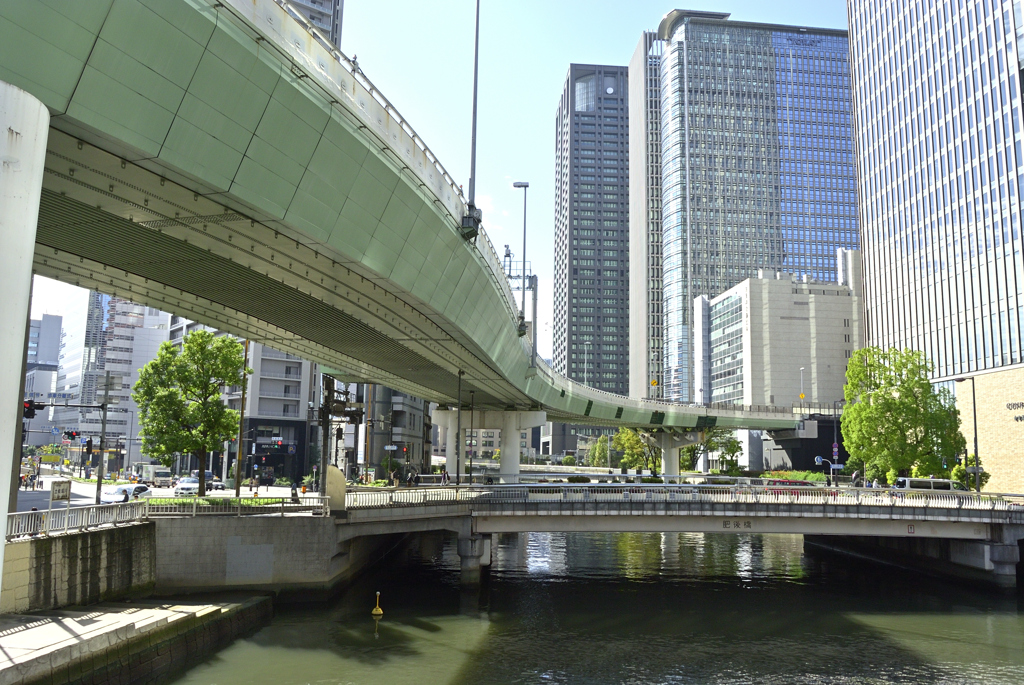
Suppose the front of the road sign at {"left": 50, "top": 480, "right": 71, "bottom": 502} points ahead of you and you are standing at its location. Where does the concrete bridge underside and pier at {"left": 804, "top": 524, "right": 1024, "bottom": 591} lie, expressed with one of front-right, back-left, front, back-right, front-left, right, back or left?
left

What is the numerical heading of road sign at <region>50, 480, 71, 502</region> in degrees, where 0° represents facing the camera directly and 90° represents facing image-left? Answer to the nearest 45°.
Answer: approximately 0°

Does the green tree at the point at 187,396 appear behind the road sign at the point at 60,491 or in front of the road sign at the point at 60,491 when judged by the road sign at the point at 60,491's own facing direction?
behind

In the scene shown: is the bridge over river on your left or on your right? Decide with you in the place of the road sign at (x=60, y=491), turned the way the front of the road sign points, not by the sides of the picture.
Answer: on your left

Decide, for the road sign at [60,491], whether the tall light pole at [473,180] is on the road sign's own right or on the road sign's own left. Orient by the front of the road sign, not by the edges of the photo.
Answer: on the road sign's own left
